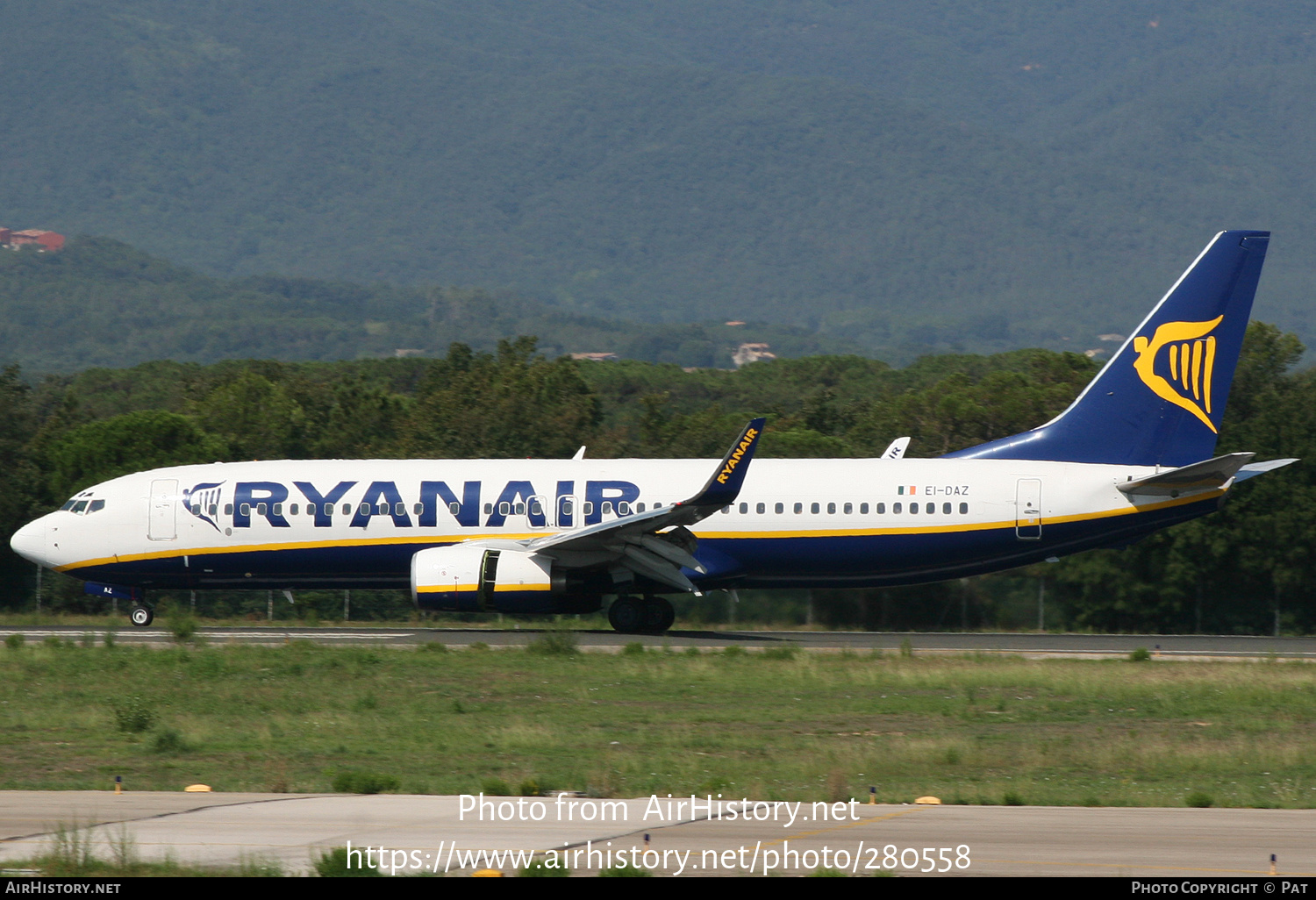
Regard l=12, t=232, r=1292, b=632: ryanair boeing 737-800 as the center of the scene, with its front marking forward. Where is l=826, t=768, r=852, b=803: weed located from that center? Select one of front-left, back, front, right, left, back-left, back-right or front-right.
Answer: left

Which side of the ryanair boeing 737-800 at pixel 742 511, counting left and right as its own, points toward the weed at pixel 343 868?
left

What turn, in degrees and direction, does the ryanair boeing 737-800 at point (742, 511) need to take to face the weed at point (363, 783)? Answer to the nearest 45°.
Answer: approximately 90° to its left

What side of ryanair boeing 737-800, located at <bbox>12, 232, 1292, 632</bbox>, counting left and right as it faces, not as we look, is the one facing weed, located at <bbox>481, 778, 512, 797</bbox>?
left

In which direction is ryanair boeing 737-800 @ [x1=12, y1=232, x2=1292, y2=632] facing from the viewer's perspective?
to the viewer's left

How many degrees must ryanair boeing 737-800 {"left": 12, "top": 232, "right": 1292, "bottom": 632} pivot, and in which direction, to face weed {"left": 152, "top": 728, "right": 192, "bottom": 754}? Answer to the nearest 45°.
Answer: approximately 45° to its left

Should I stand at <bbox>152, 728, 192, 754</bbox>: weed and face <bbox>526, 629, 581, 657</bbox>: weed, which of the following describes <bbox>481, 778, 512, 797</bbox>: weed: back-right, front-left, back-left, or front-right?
back-right

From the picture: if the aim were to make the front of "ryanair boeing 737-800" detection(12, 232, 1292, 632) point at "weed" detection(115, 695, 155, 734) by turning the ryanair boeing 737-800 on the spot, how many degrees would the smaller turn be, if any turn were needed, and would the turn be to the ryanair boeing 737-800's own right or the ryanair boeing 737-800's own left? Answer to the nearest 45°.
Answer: approximately 45° to the ryanair boeing 737-800's own left
